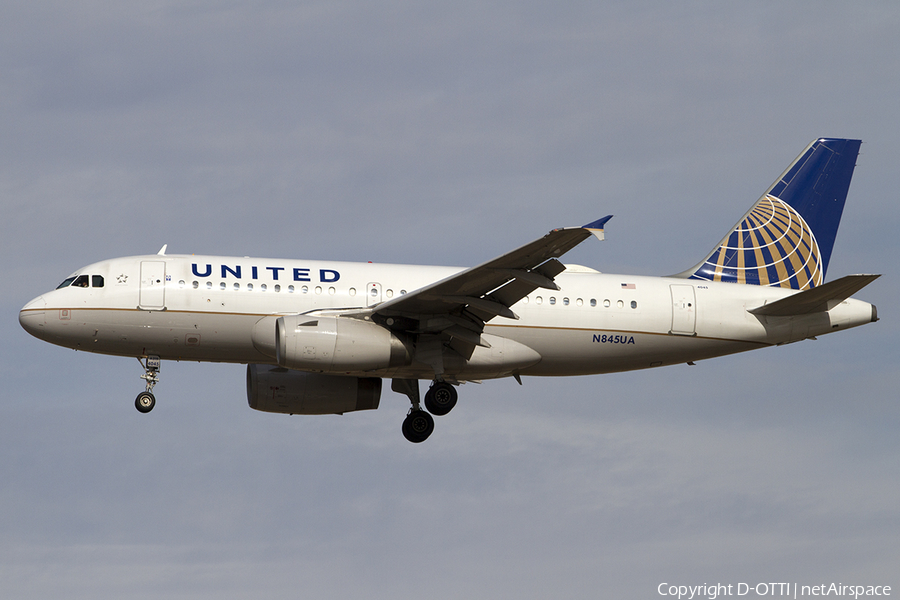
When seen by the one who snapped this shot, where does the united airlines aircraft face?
facing to the left of the viewer
